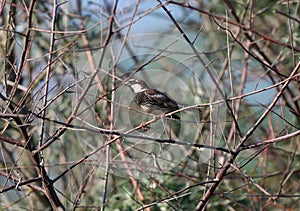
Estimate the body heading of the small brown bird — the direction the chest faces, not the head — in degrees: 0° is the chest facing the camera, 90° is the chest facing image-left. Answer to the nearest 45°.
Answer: approximately 90°
